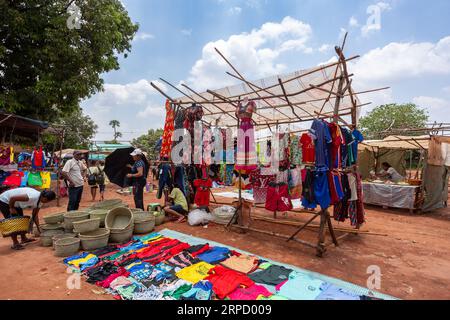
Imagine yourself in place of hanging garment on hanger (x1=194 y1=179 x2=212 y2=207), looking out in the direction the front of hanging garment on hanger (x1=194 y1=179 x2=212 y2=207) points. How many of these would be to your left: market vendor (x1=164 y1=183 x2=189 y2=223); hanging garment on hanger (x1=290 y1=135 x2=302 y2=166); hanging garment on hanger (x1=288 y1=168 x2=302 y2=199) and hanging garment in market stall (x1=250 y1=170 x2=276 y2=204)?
3

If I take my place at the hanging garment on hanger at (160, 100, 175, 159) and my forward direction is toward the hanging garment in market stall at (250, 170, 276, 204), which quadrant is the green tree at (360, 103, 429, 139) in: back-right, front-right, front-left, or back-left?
front-left

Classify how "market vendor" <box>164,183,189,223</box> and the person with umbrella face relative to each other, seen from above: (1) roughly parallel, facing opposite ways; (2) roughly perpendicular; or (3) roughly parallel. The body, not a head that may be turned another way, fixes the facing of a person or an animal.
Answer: roughly parallel

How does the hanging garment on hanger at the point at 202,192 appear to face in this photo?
toward the camera

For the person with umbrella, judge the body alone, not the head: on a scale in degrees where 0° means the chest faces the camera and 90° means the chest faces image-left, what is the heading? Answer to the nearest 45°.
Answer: approximately 90°

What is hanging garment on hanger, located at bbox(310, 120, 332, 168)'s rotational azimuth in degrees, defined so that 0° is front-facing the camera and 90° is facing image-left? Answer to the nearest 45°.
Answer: approximately 45°

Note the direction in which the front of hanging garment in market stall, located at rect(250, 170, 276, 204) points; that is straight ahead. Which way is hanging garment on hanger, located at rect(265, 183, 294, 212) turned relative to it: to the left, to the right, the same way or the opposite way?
the same way

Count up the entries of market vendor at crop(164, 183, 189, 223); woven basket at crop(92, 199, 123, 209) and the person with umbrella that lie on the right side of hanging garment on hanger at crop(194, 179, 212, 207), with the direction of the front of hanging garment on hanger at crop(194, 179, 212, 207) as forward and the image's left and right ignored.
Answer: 3

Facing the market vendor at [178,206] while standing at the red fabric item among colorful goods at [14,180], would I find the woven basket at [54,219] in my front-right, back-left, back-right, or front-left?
front-right

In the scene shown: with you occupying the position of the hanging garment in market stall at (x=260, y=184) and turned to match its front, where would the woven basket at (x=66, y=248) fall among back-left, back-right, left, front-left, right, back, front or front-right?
front-right

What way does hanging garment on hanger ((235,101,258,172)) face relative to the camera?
toward the camera

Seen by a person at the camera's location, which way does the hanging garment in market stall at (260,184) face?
facing the viewer
